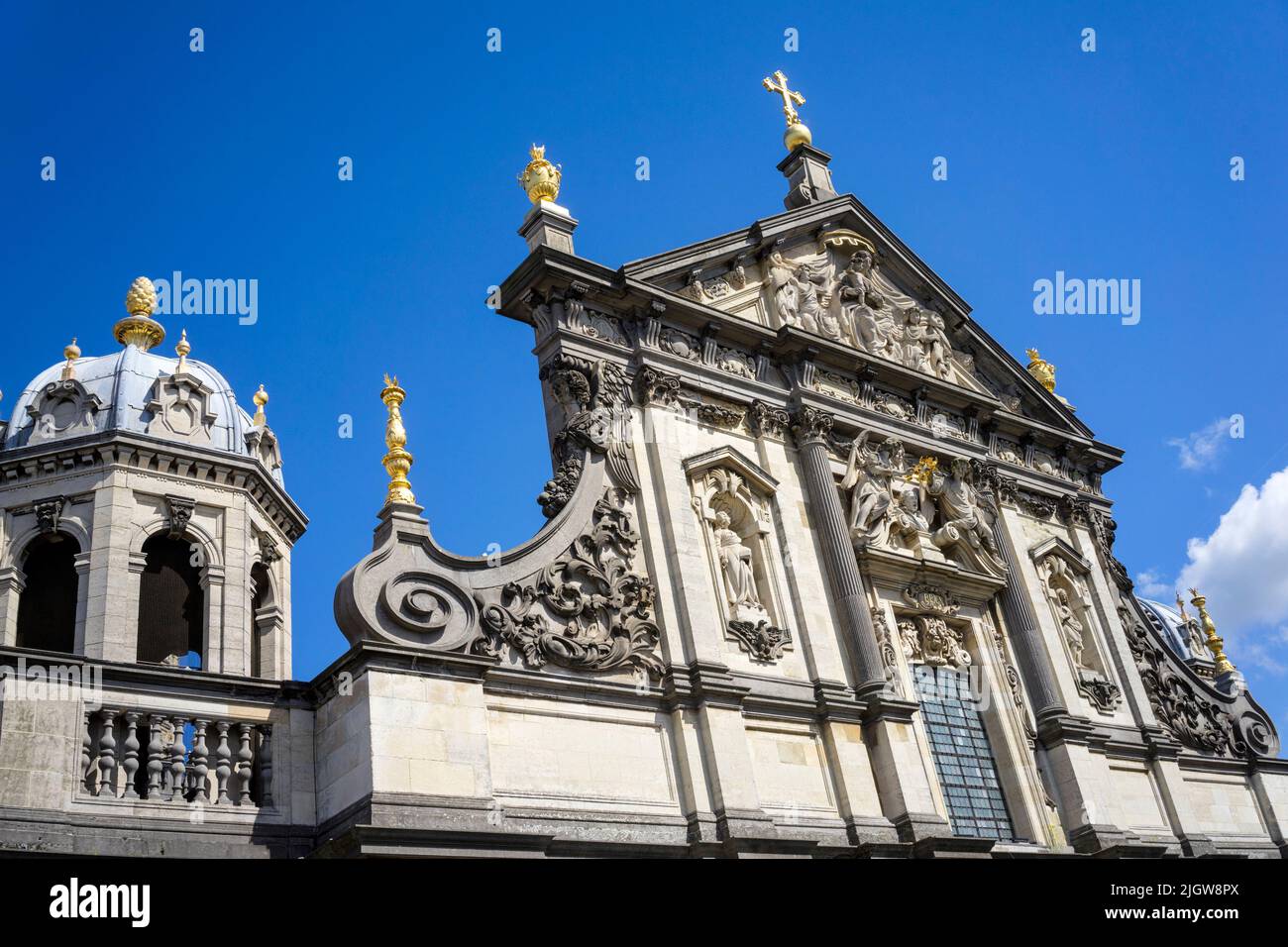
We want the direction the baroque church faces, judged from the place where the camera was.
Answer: facing the viewer and to the right of the viewer
